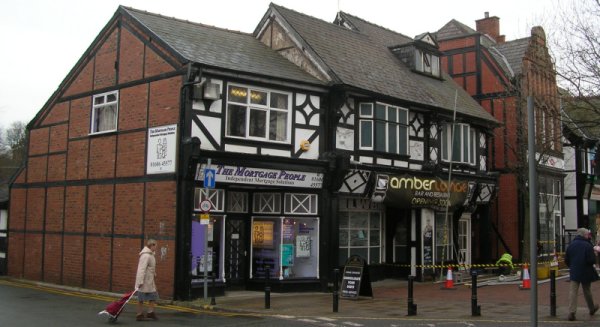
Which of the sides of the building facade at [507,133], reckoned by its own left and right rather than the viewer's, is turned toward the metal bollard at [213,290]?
right

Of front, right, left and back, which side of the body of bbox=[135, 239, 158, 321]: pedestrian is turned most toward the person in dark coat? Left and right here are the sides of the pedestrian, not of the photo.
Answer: front

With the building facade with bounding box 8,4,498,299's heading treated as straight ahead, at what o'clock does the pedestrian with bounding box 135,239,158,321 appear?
The pedestrian is roughly at 2 o'clock from the building facade.

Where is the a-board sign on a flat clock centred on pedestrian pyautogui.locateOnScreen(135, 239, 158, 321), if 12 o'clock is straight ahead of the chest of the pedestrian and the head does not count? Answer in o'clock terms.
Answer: The a-board sign is roughly at 11 o'clock from the pedestrian.

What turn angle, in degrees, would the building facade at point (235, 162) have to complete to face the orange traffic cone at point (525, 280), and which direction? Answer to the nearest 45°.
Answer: approximately 45° to its left

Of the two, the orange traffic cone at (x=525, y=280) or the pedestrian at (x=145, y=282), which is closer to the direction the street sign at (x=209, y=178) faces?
the pedestrian

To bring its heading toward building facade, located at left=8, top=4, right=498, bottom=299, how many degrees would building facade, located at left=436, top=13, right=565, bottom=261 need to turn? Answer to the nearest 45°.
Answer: approximately 90° to its right

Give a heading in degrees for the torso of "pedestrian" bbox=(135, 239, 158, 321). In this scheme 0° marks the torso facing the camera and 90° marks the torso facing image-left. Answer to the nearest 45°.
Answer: approximately 270°

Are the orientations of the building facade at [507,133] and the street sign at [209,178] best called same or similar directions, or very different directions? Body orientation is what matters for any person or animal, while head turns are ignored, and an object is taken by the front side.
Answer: same or similar directions

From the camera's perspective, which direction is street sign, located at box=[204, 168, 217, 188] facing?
toward the camera

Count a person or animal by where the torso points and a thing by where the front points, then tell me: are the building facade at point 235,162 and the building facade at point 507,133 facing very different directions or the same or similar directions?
same or similar directions

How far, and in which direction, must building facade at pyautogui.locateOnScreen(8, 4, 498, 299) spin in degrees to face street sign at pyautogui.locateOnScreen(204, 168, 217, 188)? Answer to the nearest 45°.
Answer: approximately 45° to its right

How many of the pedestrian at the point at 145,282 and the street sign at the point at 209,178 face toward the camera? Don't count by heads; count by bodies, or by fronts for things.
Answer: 1
